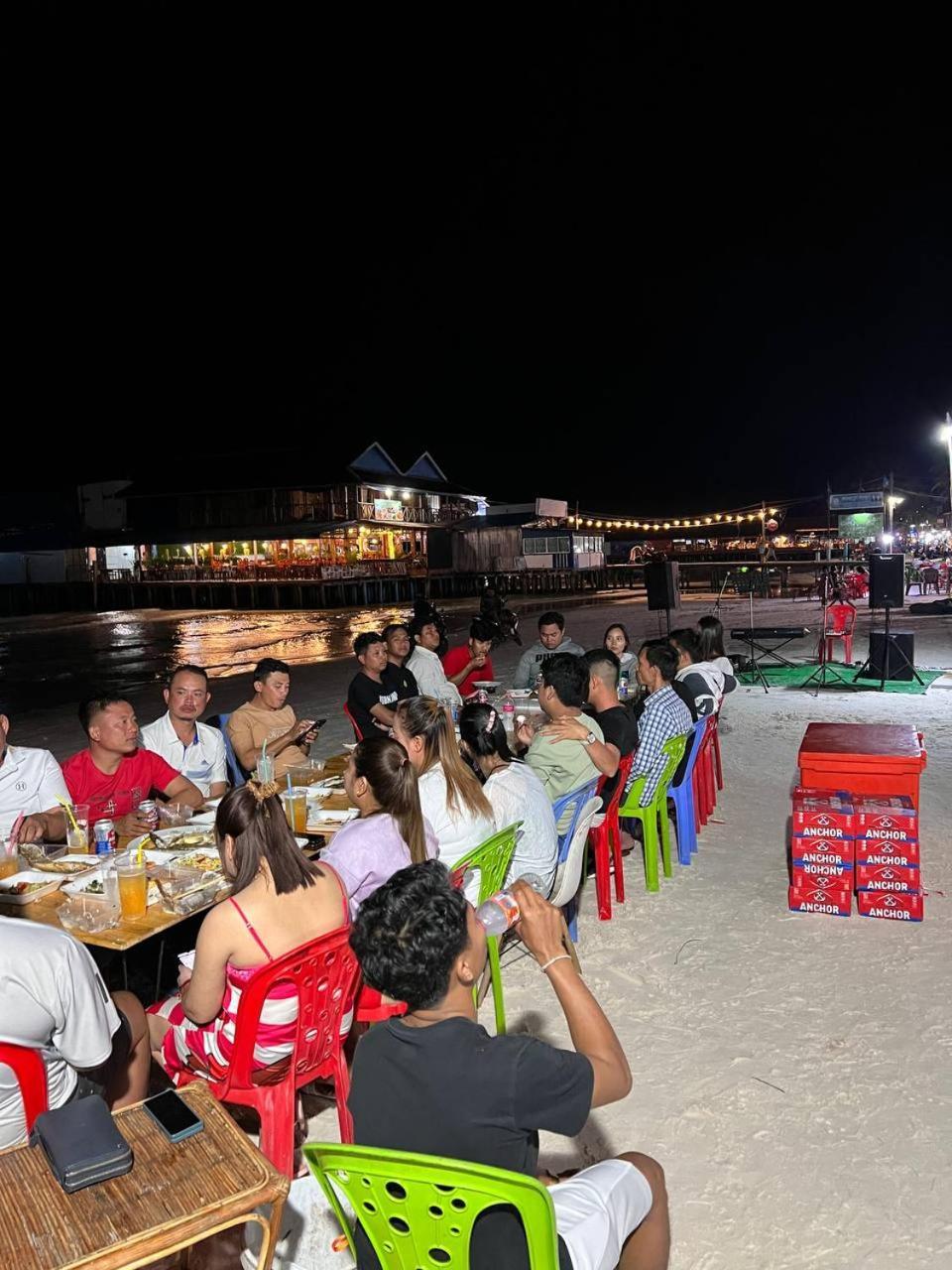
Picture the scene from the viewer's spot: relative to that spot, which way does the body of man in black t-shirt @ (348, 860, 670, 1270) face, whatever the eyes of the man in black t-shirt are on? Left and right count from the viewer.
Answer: facing away from the viewer and to the right of the viewer

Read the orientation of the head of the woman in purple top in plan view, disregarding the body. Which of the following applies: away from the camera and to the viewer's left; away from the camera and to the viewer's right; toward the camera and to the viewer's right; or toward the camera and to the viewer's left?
away from the camera and to the viewer's left

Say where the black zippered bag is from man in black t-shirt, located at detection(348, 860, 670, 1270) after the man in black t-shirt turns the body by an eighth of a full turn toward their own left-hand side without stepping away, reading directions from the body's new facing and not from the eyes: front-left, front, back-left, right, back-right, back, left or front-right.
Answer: left

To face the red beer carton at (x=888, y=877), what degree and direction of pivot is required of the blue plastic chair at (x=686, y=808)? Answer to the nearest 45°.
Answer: approximately 135° to its left

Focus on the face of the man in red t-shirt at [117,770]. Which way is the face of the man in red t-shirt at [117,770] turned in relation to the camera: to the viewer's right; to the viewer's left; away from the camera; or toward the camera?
to the viewer's right

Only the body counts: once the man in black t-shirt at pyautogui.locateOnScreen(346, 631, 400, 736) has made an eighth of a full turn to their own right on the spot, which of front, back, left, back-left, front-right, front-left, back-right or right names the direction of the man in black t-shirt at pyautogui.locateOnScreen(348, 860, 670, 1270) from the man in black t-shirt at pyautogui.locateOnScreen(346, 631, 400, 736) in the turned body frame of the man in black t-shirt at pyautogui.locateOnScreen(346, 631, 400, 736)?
front

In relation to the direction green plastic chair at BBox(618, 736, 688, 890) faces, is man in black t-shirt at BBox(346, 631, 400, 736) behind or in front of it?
in front

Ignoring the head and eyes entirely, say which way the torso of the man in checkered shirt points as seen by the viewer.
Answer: to the viewer's left

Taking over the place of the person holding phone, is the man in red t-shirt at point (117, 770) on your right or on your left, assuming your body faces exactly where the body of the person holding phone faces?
on your right

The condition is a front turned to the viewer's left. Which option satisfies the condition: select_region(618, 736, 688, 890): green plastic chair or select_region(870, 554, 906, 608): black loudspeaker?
the green plastic chair

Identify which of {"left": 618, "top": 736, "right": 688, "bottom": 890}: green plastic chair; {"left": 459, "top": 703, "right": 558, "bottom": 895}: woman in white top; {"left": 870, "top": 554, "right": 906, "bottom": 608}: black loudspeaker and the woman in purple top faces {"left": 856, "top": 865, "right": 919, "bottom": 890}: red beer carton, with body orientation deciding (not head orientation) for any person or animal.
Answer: the black loudspeaker

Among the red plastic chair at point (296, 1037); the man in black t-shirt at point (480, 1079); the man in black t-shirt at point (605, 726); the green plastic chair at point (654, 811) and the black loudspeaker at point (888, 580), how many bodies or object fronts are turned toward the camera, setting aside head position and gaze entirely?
1

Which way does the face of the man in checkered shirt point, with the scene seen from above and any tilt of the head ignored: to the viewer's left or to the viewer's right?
to the viewer's left

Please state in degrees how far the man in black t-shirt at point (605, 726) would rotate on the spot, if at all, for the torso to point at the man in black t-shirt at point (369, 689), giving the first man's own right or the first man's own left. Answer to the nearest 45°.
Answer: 0° — they already face them

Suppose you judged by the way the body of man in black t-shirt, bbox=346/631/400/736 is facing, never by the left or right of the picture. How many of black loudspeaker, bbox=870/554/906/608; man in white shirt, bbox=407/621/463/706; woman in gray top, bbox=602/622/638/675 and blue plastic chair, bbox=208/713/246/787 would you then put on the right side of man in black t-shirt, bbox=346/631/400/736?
1

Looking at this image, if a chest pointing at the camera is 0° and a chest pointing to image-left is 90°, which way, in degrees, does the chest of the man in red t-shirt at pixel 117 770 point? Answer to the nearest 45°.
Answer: approximately 315°

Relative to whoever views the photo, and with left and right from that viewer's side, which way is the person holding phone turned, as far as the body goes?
facing the viewer and to the right of the viewer

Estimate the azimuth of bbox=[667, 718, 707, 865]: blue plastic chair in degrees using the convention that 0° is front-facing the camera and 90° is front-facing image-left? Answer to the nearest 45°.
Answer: approximately 90°

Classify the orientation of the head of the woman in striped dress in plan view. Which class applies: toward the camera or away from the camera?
away from the camera

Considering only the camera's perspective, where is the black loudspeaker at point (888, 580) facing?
facing the viewer

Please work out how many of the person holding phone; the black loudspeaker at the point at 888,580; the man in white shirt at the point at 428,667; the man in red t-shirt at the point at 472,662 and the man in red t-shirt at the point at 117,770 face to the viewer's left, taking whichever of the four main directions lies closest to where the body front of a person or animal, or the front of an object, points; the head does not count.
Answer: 0

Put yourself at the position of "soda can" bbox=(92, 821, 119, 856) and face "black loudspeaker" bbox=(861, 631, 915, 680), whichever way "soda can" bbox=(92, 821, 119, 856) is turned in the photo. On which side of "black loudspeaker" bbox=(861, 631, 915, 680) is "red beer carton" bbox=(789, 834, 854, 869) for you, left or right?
right
